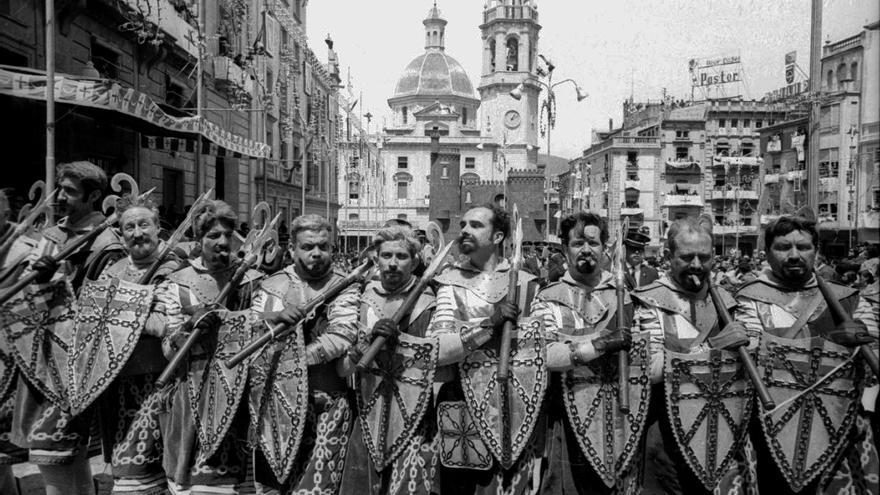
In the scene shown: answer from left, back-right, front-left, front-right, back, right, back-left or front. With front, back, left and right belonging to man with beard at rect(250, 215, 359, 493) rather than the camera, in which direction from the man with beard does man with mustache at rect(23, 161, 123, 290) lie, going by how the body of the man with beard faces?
back-right

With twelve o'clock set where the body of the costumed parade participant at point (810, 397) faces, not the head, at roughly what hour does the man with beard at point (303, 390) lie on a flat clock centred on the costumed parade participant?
The man with beard is roughly at 2 o'clock from the costumed parade participant.

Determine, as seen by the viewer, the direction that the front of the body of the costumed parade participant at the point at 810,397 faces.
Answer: toward the camera

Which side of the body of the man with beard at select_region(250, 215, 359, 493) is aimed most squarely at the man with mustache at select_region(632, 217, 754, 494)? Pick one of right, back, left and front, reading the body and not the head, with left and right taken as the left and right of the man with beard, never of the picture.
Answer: left

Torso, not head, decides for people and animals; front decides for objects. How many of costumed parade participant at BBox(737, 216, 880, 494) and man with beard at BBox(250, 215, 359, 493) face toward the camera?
2

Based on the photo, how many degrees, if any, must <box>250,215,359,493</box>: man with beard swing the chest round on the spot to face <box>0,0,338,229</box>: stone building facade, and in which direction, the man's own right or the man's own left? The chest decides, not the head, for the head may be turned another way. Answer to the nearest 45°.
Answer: approximately 180°

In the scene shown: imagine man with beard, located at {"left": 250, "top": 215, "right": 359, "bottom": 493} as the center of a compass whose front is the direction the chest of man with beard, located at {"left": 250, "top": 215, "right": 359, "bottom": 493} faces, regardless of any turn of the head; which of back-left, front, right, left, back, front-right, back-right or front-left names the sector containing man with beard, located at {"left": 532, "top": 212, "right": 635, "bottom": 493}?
left

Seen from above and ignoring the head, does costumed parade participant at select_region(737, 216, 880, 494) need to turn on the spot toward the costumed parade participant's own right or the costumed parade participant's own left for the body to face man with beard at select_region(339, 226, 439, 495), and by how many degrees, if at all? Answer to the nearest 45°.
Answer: approximately 45° to the costumed parade participant's own right
